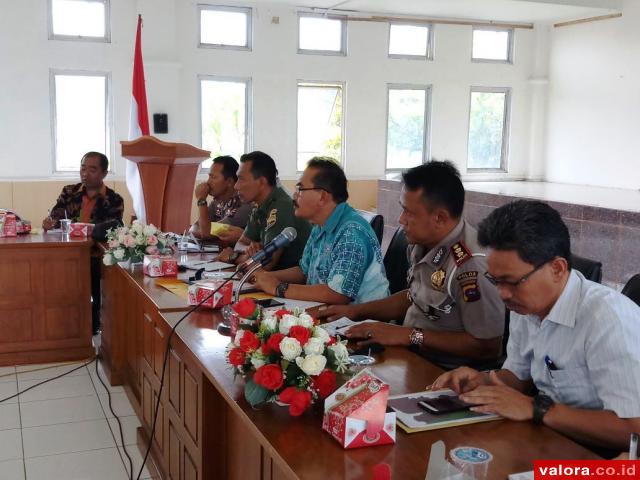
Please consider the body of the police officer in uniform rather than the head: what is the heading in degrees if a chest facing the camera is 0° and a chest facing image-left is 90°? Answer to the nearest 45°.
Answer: approximately 45°

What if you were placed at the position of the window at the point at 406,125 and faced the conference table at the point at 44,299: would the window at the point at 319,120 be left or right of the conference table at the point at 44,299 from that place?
right

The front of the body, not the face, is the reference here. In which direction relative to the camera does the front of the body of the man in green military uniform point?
to the viewer's left

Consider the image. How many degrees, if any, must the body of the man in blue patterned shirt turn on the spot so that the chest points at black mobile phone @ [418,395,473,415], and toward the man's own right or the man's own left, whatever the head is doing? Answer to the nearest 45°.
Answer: approximately 90° to the man's own left

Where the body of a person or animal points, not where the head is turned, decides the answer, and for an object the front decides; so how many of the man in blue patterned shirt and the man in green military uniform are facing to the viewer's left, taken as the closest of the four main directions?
2

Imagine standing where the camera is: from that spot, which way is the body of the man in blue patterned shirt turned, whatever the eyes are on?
to the viewer's left

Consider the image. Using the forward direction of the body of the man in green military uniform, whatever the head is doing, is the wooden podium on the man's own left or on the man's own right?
on the man's own right

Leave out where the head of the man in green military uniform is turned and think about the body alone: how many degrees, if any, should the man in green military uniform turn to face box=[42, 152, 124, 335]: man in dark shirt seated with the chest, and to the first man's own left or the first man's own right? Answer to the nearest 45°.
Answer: approximately 45° to the first man's own right

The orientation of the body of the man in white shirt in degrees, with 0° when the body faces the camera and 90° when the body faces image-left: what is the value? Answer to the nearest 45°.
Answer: approximately 45°

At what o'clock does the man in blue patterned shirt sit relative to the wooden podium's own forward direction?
The man in blue patterned shirt is roughly at 10 o'clock from the wooden podium.

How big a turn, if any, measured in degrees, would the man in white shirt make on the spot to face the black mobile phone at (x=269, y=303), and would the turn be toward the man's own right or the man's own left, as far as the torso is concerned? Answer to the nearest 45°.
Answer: approximately 90° to the man's own right
